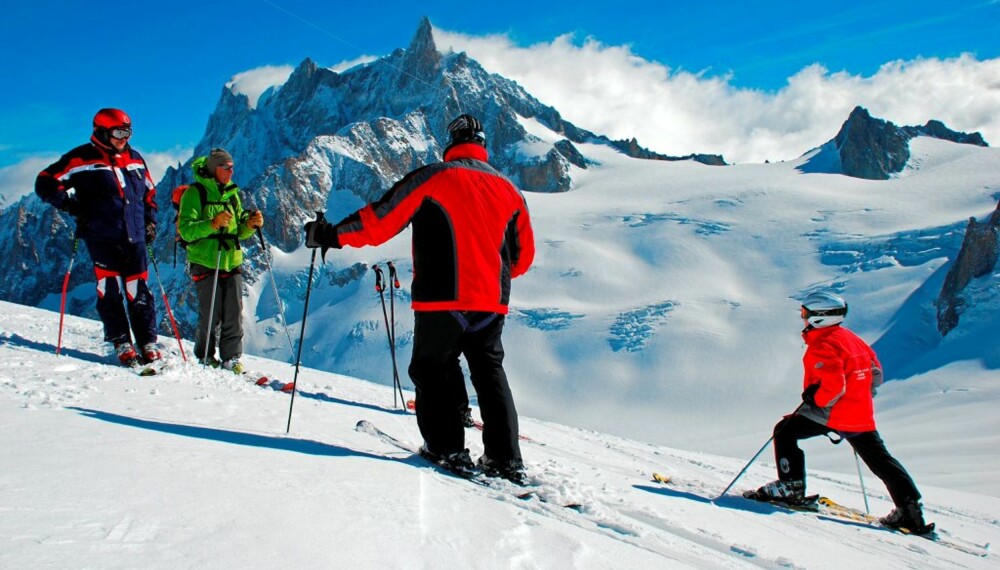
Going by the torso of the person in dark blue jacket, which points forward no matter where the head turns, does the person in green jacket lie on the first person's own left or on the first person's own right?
on the first person's own left

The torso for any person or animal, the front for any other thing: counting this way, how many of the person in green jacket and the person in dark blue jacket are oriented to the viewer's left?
0

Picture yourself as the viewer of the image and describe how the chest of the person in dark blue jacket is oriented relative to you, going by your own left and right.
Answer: facing the viewer and to the right of the viewer

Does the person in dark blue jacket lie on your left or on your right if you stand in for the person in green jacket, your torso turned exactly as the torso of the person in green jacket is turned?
on your right

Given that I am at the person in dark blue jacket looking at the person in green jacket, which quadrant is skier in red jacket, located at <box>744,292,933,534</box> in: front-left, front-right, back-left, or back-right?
front-right

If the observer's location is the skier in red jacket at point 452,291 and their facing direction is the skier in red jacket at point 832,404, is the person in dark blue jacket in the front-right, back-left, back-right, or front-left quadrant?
back-left

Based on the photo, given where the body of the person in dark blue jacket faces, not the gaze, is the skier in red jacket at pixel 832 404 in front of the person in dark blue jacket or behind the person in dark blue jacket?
in front

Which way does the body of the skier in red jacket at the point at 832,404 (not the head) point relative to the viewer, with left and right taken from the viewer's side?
facing away from the viewer and to the left of the viewer

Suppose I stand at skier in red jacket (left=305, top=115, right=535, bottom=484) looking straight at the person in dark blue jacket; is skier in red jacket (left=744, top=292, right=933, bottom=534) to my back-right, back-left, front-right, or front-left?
back-right
